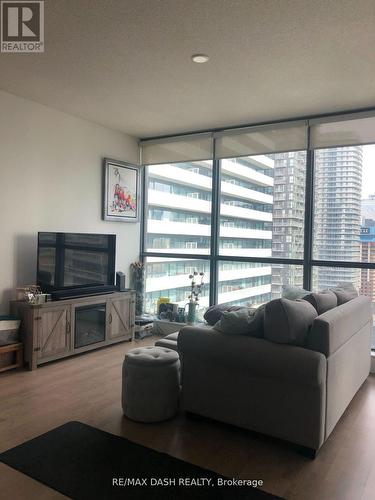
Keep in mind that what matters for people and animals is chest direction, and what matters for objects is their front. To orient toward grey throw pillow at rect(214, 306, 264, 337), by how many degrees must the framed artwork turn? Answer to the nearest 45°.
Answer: approximately 45° to its right

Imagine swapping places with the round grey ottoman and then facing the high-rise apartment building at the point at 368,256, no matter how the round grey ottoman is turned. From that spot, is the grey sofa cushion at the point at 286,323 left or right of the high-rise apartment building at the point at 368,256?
right

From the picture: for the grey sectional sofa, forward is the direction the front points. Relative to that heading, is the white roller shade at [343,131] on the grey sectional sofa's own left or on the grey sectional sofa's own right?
on the grey sectional sofa's own right

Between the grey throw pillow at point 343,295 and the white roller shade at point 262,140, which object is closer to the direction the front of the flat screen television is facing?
the grey throw pillow

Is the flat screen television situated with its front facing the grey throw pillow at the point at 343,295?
yes

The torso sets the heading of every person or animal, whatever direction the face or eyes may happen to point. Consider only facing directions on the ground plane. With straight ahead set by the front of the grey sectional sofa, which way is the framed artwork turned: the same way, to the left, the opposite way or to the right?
the opposite way

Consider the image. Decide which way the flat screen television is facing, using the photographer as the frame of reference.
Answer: facing the viewer and to the right of the viewer

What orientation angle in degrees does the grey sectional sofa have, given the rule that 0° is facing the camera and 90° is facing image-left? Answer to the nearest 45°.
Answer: approximately 135°

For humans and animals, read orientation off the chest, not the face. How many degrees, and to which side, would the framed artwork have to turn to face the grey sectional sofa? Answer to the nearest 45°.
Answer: approximately 45° to its right

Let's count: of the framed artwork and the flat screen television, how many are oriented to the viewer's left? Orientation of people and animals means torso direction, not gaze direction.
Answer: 0

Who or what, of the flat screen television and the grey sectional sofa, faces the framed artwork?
the grey sectional sofa

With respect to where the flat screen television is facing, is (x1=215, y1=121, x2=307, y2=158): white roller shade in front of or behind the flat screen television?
in front

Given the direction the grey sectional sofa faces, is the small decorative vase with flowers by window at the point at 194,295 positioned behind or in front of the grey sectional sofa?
in front

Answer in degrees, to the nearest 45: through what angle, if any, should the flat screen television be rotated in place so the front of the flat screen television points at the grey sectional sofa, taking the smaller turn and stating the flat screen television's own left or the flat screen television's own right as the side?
0° — it already faces it

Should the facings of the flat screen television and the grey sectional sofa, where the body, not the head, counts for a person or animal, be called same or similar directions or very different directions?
very different directions

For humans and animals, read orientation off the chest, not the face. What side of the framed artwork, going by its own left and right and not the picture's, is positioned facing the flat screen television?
right

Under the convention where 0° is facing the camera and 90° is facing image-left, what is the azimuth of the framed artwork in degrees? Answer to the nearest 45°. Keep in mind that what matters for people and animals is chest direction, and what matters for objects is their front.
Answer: approximately 315°
